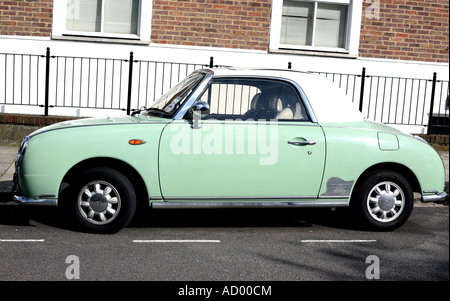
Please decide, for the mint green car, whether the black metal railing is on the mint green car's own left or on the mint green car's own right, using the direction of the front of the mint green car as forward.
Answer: on the mint green car's own right

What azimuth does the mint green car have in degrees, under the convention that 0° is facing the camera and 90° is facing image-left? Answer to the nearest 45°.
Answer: approximately 90°
